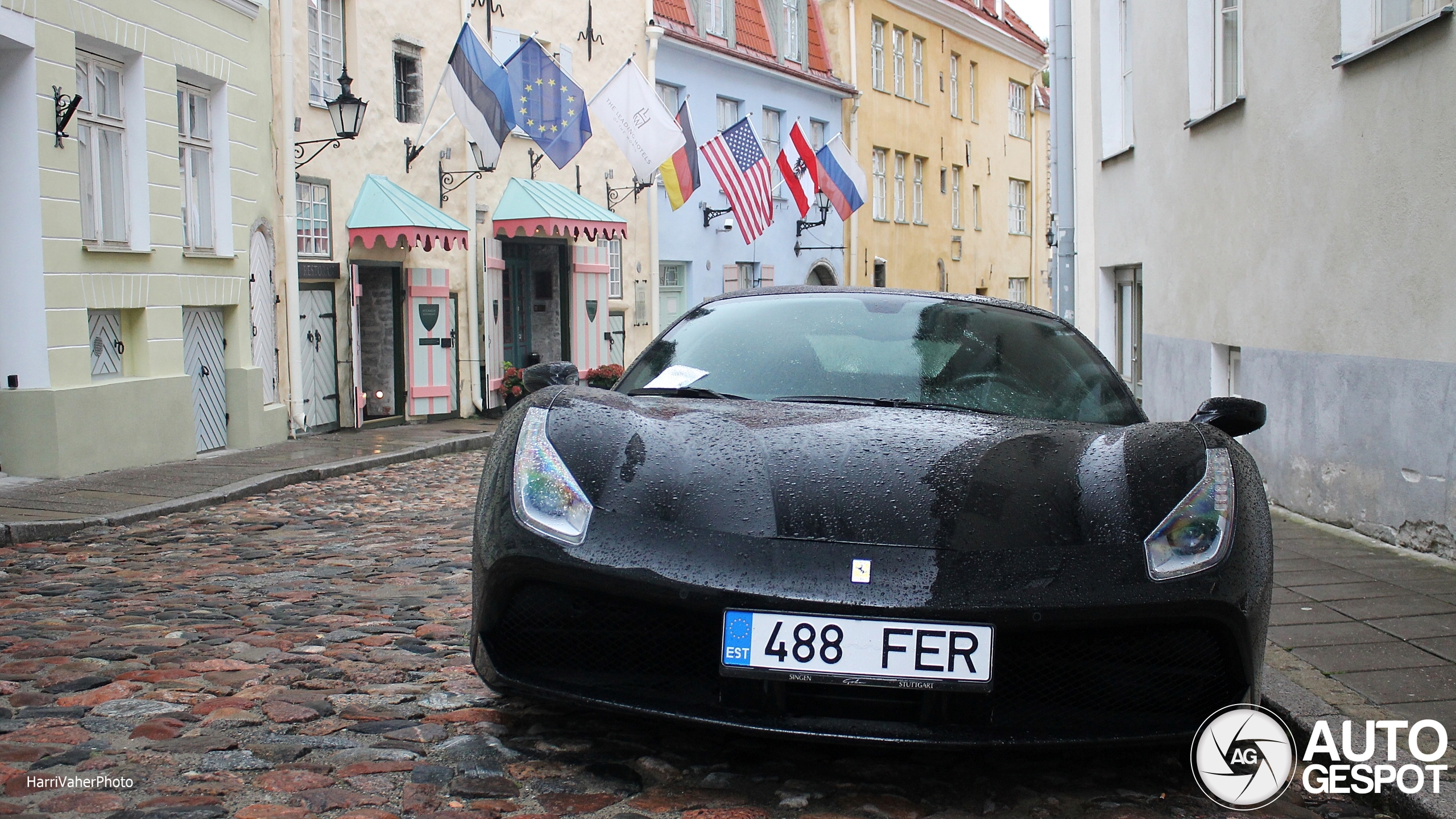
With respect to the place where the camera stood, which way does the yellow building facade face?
facing the viewer and to the right of the viewer

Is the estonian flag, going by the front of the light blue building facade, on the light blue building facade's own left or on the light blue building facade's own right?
on the light blue building facade's own right

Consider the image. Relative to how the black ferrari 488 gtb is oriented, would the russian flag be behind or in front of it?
behind

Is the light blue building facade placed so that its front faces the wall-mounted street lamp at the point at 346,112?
no

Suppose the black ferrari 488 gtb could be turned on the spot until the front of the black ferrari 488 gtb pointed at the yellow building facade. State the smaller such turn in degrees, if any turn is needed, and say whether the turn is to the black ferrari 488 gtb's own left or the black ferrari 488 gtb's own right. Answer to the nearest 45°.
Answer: approximately 180°

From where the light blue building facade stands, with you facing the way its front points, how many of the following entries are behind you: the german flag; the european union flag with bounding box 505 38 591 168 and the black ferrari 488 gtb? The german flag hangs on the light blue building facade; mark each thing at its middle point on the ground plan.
0

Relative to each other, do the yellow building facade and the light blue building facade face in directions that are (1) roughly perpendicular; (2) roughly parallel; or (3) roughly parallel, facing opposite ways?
roughly parallel

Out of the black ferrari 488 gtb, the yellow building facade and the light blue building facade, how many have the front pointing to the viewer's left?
0

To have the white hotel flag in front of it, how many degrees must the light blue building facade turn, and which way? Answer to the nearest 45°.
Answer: approximately 45° to its right

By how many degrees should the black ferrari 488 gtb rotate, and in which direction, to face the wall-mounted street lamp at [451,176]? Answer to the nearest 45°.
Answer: approximately 180°

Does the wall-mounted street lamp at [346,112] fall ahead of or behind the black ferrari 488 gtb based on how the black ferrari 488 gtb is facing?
behind

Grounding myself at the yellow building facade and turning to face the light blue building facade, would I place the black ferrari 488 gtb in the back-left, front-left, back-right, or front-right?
front-left

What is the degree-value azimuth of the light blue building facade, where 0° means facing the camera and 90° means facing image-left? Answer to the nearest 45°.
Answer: approximately 315°

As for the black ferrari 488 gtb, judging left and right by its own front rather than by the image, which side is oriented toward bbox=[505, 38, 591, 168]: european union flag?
back

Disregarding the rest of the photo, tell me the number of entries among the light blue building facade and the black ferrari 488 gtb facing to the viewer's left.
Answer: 0

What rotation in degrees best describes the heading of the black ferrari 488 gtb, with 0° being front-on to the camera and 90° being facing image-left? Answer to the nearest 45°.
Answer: approximately 0°
